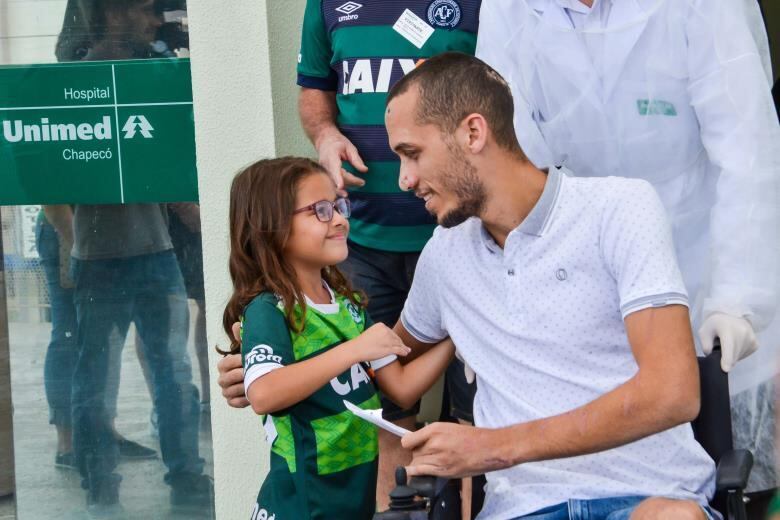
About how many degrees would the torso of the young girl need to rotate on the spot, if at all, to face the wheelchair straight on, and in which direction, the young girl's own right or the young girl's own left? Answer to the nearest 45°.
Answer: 0° — they already face it

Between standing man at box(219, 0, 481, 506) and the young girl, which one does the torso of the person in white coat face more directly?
the young girl

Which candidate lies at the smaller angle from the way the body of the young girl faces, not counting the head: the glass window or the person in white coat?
the person in white coat

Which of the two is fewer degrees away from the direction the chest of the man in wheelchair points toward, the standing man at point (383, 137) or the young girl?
the young girl

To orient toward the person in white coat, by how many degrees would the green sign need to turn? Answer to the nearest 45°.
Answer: approximately 45° to its left

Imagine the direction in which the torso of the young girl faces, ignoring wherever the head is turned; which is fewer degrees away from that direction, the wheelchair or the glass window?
the wheelchair

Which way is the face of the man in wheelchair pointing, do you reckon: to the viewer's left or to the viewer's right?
to the viewer's left

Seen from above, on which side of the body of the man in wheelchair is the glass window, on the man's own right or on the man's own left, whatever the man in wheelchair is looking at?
on the man's own right

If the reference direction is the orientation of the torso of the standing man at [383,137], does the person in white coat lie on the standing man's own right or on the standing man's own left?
on the standing man's own left
